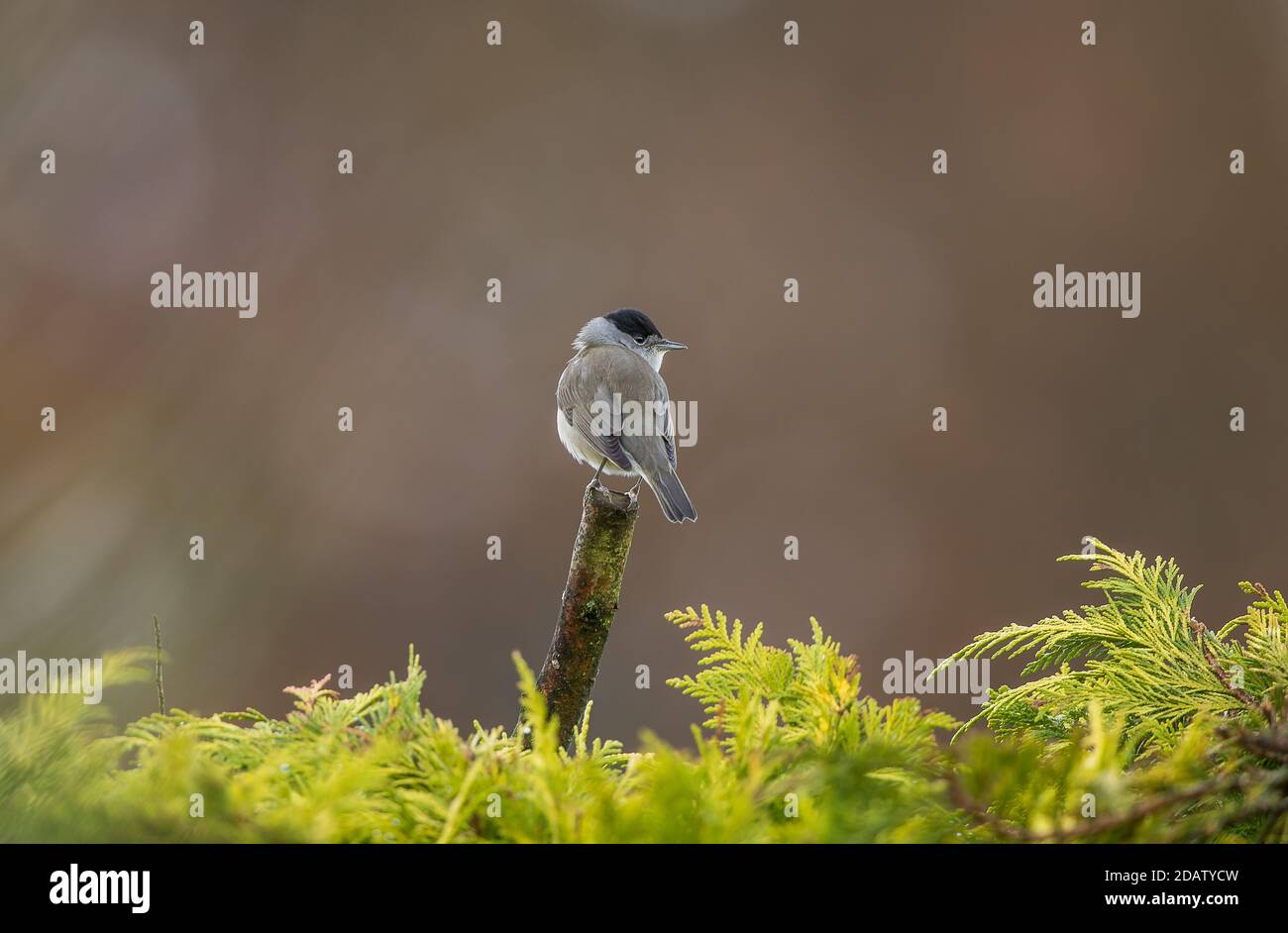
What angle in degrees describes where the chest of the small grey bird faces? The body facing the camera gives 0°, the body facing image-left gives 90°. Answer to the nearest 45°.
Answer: approximately 135°
